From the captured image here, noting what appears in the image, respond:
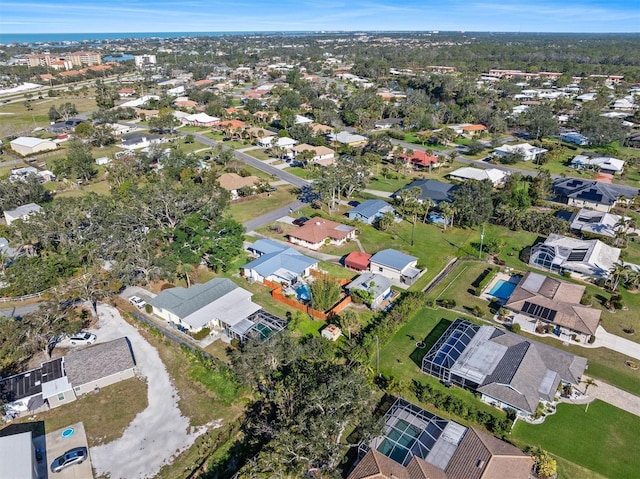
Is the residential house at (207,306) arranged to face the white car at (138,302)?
yes

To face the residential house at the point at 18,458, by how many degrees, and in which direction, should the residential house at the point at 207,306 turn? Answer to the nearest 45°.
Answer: approximately 90° to its left

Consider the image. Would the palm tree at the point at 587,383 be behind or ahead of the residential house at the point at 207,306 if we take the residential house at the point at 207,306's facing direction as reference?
behind

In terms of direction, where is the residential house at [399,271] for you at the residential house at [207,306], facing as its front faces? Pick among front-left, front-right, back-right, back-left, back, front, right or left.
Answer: back-right

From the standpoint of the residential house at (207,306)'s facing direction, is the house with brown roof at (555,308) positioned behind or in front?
behind

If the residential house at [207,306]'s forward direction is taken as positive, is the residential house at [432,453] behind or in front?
behind

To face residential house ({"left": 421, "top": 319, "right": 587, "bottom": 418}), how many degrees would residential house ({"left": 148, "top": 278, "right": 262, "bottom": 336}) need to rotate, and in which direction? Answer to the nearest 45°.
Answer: approximately 180°

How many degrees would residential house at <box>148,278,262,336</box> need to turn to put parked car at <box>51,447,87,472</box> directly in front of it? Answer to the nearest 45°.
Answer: approximately 90° to its left

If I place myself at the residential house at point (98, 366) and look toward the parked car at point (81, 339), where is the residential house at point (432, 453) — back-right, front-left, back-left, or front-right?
back-right

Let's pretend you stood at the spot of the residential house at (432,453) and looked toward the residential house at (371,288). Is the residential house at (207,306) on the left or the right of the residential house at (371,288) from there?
left

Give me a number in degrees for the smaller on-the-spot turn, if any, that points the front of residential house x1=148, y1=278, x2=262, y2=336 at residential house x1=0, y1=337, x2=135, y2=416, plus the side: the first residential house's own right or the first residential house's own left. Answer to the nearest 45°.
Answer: approximately 90° to the first residential house's own left

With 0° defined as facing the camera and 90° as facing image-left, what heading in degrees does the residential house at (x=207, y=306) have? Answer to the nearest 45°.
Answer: approximately 135°
